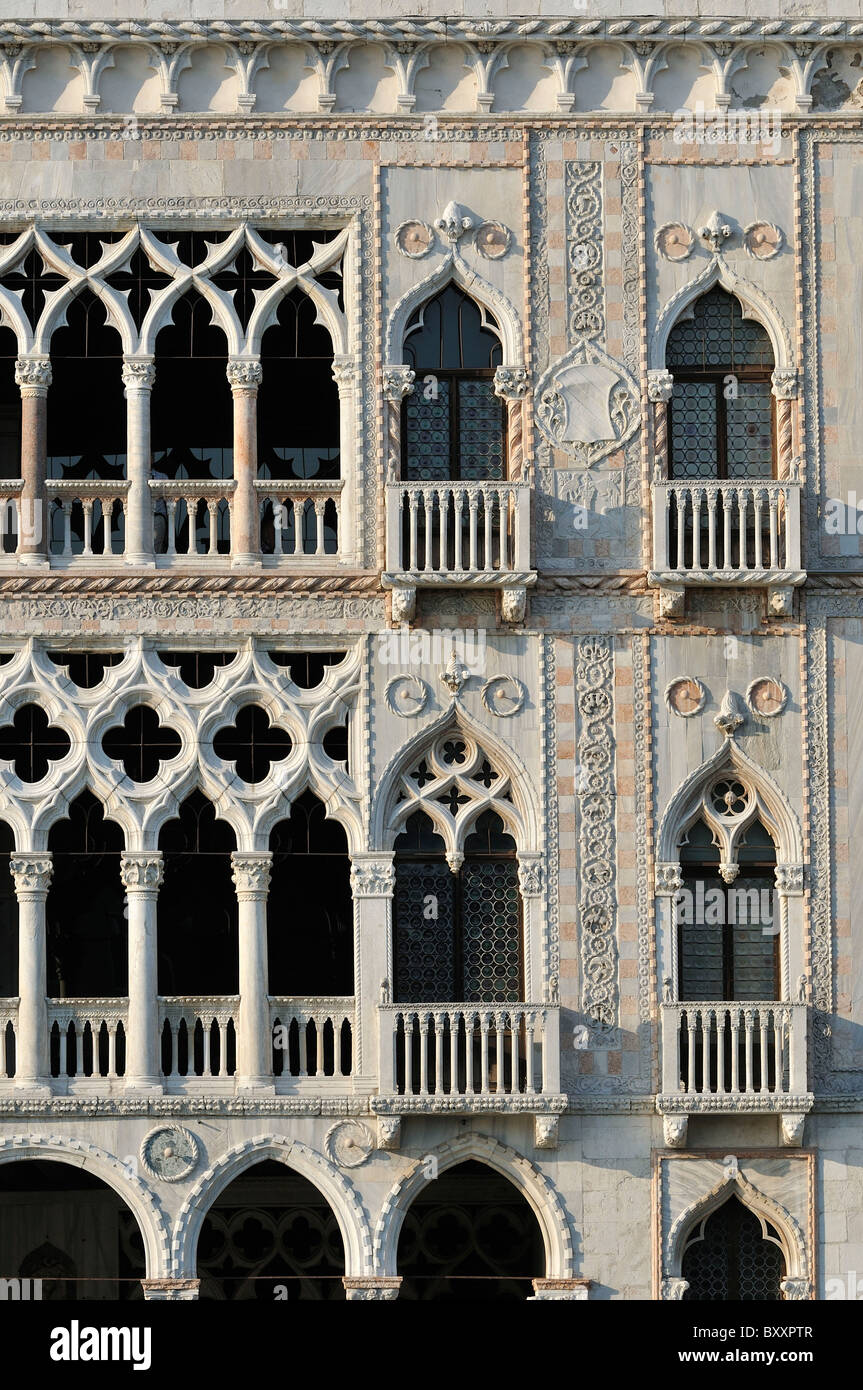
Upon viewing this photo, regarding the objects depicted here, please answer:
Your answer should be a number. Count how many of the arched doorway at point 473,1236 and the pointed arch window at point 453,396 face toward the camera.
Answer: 2
